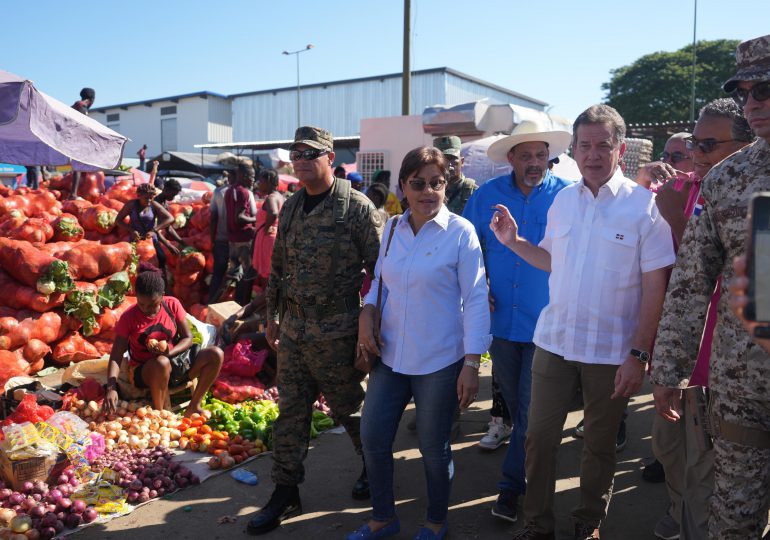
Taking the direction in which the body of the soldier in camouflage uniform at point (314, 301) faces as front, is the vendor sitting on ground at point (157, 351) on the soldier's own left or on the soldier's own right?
on the soldier's own right

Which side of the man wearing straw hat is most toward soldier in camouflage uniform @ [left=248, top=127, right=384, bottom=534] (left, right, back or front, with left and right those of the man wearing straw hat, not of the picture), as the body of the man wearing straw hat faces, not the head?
right

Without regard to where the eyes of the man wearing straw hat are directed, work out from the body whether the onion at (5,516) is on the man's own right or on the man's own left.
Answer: on the man's own right

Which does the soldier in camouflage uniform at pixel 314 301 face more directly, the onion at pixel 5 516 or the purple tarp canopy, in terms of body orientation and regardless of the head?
the onion

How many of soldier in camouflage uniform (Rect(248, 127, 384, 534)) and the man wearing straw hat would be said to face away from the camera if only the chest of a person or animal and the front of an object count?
0

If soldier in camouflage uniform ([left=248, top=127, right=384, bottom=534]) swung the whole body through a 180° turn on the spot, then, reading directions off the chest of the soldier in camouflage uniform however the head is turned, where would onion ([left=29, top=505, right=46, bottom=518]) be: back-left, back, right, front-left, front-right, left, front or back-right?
back-left

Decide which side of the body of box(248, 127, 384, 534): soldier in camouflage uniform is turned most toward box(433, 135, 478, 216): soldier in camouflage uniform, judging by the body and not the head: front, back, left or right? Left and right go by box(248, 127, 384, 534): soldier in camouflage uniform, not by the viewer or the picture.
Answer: back

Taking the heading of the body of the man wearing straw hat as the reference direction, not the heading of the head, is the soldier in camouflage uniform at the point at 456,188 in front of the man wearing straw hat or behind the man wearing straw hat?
behind

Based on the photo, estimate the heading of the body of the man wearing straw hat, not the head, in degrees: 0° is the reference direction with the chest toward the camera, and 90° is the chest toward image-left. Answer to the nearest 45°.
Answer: approximately 0°

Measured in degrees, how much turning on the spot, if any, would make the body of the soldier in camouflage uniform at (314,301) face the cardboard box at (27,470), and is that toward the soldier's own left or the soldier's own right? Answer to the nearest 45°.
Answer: approximately 45° to the soldier's own right

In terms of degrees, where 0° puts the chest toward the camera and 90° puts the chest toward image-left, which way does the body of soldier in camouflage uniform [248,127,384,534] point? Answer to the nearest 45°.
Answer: approximately 45°

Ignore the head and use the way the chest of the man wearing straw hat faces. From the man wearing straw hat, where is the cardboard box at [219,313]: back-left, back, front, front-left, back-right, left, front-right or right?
back-right

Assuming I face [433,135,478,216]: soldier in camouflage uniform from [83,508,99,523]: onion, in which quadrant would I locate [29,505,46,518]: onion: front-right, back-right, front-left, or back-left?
back-left
